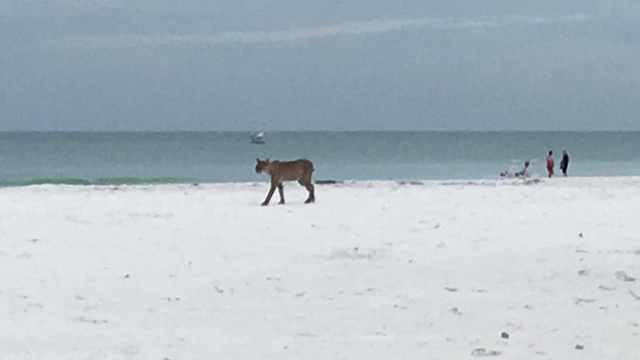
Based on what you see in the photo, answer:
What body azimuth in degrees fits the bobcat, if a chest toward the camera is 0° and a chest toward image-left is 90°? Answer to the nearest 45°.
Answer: approximately 90°
